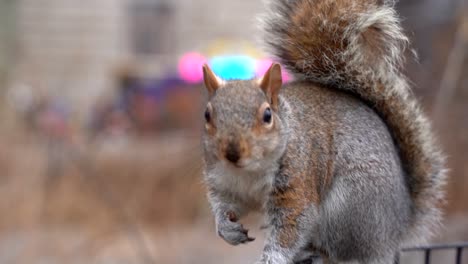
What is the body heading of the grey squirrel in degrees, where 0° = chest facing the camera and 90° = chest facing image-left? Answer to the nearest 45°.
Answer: approximately 45°
